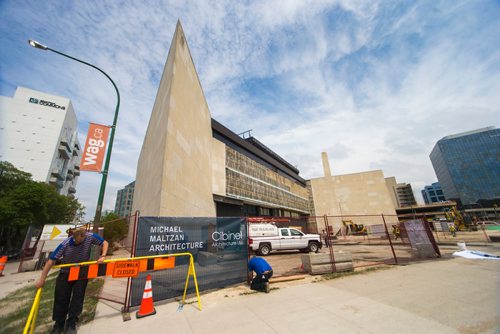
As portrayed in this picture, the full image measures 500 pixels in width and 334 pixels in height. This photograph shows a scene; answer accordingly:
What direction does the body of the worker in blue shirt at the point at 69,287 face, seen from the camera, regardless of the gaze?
toward the camera

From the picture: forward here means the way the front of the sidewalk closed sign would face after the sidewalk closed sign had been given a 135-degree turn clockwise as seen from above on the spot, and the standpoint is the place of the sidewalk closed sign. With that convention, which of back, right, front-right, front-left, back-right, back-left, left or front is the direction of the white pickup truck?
right

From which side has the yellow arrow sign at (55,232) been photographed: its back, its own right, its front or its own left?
front

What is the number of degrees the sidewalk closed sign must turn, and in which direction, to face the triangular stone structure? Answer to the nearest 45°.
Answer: approximately 180°

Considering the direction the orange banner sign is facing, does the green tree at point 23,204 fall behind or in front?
behind

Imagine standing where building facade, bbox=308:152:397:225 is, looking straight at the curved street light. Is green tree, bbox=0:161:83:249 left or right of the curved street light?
right

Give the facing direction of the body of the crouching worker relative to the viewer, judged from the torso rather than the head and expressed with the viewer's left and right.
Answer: facing to the left of the viewer

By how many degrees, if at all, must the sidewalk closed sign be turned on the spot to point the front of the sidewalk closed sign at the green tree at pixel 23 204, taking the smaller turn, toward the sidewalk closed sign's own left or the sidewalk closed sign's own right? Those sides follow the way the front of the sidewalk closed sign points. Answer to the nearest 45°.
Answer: approximately 180°

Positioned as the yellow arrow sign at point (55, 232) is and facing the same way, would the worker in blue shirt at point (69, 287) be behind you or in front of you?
in front

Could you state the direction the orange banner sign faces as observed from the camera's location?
facing the viewer

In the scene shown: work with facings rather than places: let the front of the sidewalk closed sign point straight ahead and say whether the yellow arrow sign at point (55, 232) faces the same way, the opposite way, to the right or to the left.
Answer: the same way
